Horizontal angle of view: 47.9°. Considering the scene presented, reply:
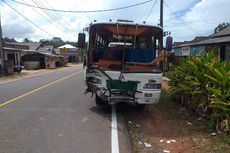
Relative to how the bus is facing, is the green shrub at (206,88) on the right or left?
on its left

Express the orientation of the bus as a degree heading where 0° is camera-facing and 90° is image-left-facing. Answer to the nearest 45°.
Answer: approximately 0°
